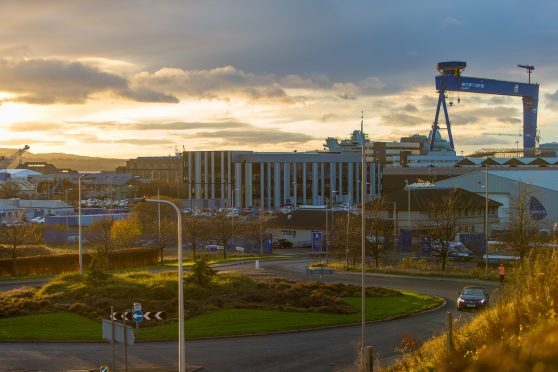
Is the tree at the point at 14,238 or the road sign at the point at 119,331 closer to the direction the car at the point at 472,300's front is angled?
the road sign

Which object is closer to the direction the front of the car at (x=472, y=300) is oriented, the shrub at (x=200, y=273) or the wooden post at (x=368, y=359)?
the wooden post

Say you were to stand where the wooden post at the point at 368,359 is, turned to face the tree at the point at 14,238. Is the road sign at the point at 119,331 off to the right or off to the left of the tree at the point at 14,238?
left

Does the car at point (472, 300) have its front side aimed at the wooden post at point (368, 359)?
yes

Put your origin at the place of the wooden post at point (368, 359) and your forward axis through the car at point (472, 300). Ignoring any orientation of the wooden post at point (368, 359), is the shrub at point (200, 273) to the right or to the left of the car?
left

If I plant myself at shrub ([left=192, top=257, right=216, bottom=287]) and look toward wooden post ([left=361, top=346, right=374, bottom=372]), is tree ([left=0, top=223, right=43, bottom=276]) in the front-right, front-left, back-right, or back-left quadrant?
back-right

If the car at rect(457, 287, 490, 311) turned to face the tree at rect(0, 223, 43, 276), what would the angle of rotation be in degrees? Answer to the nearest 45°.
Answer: approximately 90° to its right

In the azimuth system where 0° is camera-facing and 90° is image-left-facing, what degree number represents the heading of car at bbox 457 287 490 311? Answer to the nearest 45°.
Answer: approximately 0°
